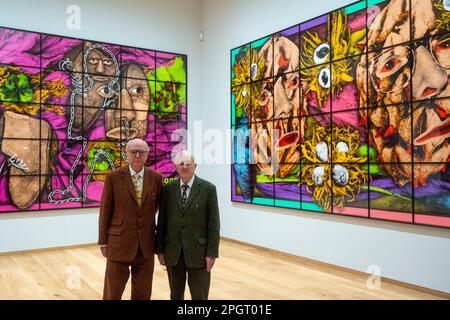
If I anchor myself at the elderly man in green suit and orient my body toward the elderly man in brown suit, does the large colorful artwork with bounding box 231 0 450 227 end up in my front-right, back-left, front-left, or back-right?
back-right

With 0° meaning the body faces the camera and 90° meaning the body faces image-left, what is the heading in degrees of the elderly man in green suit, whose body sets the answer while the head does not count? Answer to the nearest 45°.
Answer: approximately 0°

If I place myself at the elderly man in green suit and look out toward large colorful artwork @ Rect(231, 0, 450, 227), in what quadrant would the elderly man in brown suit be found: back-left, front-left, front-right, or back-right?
back-left

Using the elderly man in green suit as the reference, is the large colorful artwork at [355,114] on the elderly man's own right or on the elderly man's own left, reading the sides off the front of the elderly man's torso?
on the elderly man's own left
